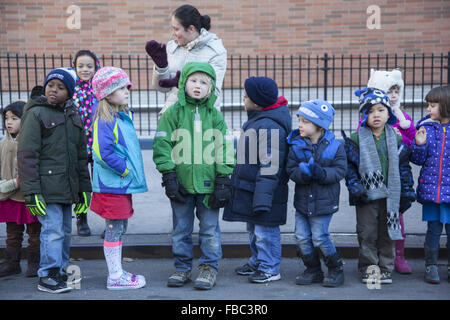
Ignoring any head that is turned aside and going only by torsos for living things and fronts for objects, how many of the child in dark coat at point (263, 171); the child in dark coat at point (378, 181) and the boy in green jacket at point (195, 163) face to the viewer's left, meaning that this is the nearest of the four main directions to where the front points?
1

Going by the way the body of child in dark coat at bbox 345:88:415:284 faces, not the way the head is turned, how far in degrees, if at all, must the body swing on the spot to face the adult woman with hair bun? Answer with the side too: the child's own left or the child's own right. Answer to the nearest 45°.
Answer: approximately 90° to the child's own right

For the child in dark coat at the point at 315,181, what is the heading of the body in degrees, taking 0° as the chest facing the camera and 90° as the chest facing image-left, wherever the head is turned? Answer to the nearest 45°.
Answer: approximately 45°

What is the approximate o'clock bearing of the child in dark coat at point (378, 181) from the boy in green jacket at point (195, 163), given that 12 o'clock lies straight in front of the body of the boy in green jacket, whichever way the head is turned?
The child in dark coat is roughly at 9 o'clock from the boy in green jacket.

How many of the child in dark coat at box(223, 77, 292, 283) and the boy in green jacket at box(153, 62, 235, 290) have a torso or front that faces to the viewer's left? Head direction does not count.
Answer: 1

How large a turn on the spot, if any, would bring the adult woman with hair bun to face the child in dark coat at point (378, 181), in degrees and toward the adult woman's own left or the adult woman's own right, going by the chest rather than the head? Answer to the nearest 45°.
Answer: approximately 90° to the adult woman's own left

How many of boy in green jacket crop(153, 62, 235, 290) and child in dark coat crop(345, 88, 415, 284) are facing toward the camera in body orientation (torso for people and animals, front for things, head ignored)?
2

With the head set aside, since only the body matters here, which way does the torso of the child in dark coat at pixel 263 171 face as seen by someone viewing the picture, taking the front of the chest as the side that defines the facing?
to the viewer's left

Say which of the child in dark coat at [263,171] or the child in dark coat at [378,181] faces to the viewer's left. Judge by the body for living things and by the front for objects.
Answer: the child in dark coat at [263,171]

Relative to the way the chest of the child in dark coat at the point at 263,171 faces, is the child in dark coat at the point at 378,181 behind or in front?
behind
